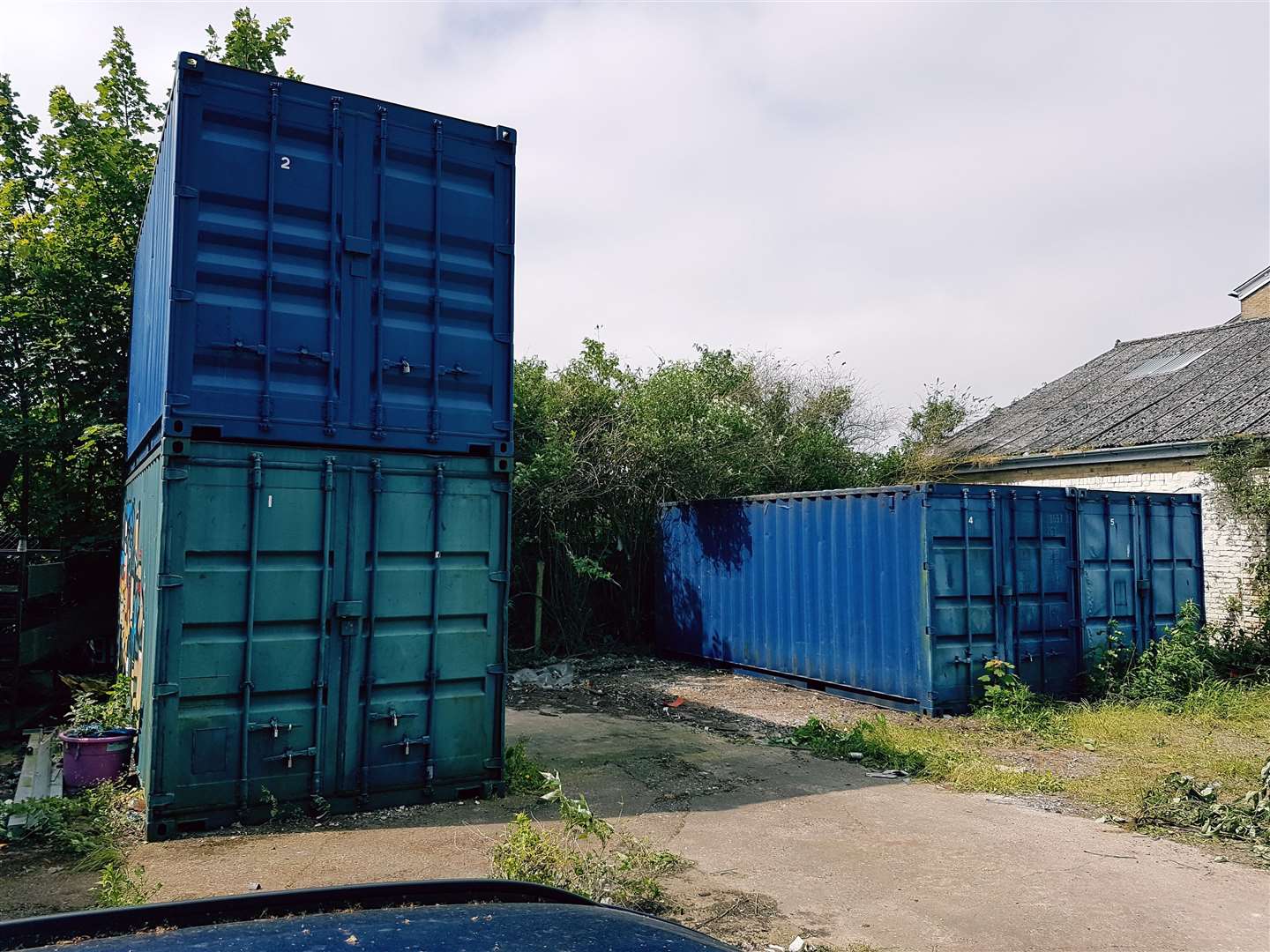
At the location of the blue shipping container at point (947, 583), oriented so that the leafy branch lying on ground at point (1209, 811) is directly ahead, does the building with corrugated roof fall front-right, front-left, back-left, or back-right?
back-left

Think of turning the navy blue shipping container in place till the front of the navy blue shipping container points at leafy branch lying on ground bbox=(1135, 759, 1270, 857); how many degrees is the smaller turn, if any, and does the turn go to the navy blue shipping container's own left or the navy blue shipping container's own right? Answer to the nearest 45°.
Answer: approximately 90° to the navy blue shipping container's own left

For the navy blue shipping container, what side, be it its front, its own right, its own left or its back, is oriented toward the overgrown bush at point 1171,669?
left

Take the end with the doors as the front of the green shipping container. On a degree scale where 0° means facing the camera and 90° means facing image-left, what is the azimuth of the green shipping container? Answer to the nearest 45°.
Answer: approximately 0°

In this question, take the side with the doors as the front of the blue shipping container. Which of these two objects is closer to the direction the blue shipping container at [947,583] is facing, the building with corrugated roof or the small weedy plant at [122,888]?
the small weedy plant

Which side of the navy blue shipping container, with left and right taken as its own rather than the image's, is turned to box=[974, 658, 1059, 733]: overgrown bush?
left

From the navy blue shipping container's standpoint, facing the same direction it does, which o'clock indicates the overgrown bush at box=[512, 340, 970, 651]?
The overgrown bush is roughly at 7 o'clock from the navy blue shipping container.

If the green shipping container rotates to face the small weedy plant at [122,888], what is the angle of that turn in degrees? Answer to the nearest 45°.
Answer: approximately 45° to its right

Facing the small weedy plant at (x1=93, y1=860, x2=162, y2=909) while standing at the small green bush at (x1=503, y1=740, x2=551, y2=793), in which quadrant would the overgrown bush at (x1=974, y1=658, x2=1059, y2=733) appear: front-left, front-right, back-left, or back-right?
back-left

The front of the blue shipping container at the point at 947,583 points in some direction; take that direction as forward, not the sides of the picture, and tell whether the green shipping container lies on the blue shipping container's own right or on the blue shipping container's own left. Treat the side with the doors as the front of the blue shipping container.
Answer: on the blue shipping container's own right

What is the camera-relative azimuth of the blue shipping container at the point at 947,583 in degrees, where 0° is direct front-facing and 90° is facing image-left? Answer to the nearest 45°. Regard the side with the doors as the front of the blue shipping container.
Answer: approximately 315°
